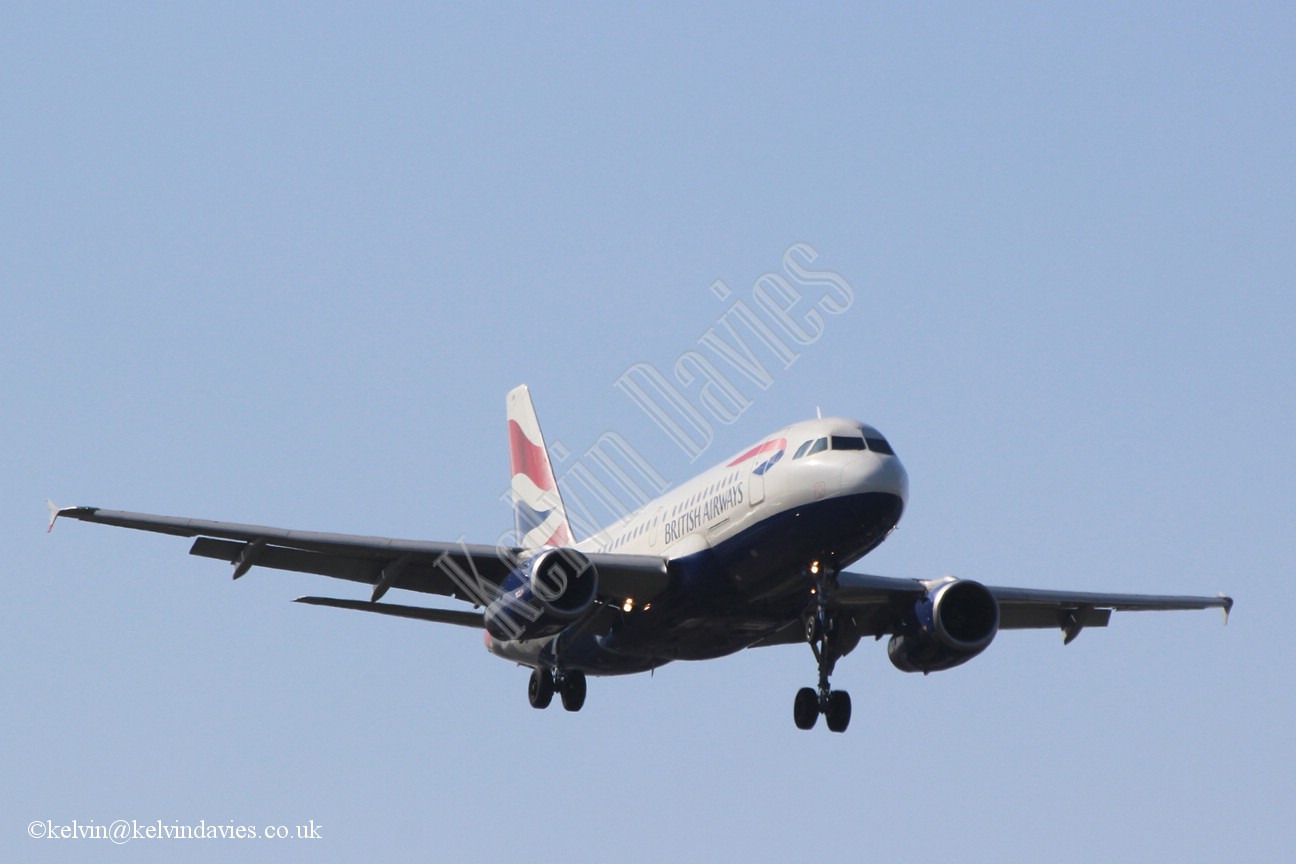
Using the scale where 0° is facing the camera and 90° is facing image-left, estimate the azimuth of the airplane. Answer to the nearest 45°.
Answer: approximately 315°
